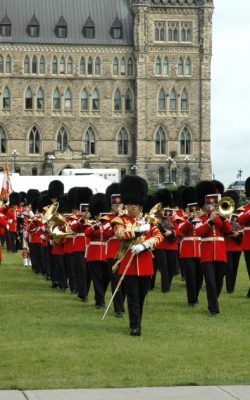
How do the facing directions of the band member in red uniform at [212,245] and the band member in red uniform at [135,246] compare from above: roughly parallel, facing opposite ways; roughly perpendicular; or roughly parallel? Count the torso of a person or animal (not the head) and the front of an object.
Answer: roughly parallel

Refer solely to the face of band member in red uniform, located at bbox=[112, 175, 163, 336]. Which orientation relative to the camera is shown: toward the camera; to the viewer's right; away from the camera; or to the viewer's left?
toward the camera

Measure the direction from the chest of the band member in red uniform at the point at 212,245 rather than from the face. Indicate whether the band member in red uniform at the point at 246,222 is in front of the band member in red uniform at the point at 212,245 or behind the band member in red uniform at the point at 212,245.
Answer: behind

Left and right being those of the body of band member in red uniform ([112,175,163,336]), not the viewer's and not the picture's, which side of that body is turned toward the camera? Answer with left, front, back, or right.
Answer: front

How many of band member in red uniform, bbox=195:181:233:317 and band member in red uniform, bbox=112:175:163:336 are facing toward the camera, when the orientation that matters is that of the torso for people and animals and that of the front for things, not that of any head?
2

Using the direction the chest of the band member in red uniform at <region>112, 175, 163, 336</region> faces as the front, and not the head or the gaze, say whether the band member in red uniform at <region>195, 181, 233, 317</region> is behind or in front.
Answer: behind

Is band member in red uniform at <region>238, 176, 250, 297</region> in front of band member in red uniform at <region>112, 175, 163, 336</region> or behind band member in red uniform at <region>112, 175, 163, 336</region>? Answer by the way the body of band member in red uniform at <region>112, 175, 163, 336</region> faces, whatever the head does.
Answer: behind

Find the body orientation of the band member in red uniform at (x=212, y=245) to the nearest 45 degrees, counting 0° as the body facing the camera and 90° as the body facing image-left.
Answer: approximately 0°
